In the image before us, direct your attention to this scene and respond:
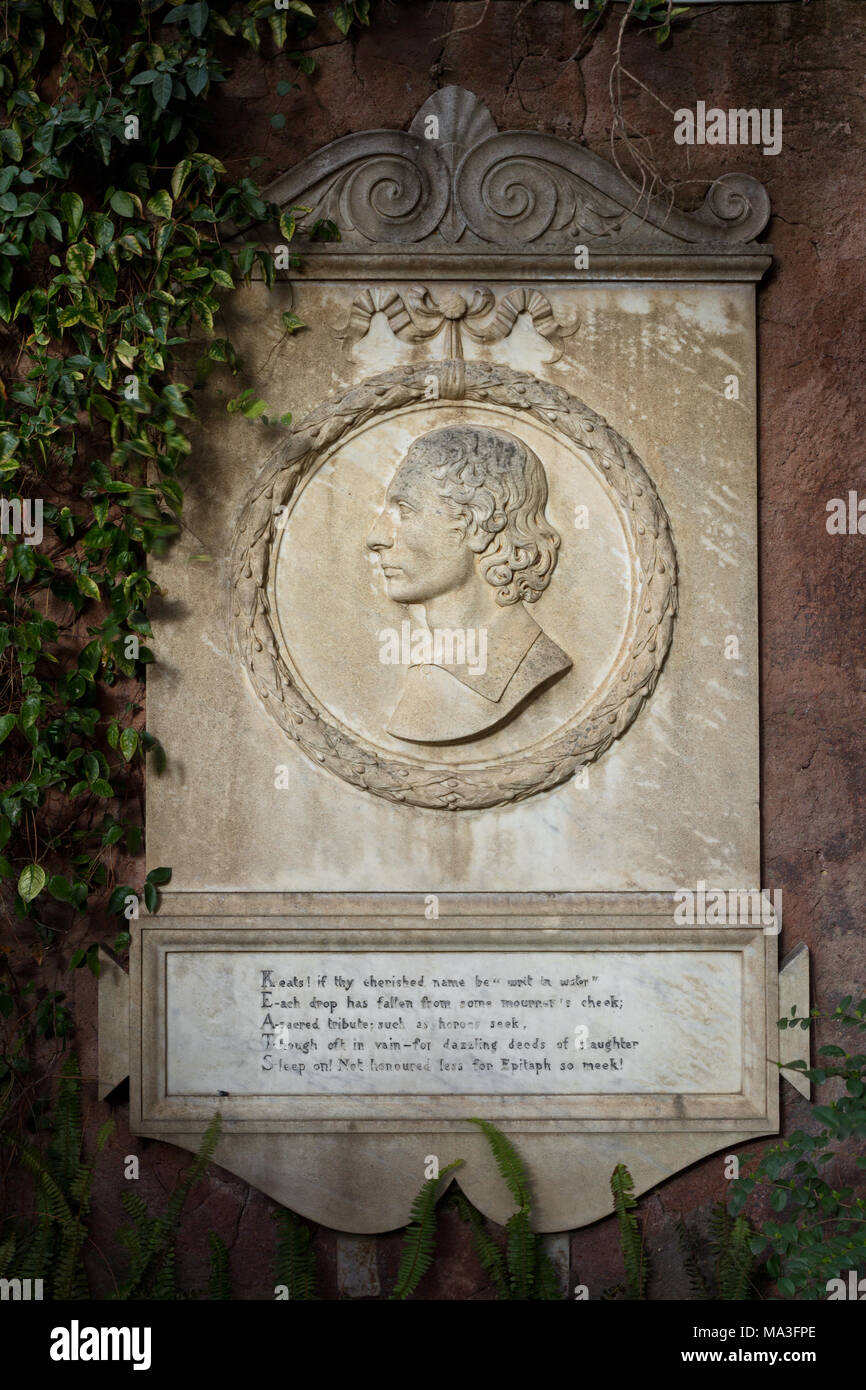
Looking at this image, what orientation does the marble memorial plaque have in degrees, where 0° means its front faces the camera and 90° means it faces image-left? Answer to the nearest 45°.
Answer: approximately 0°
